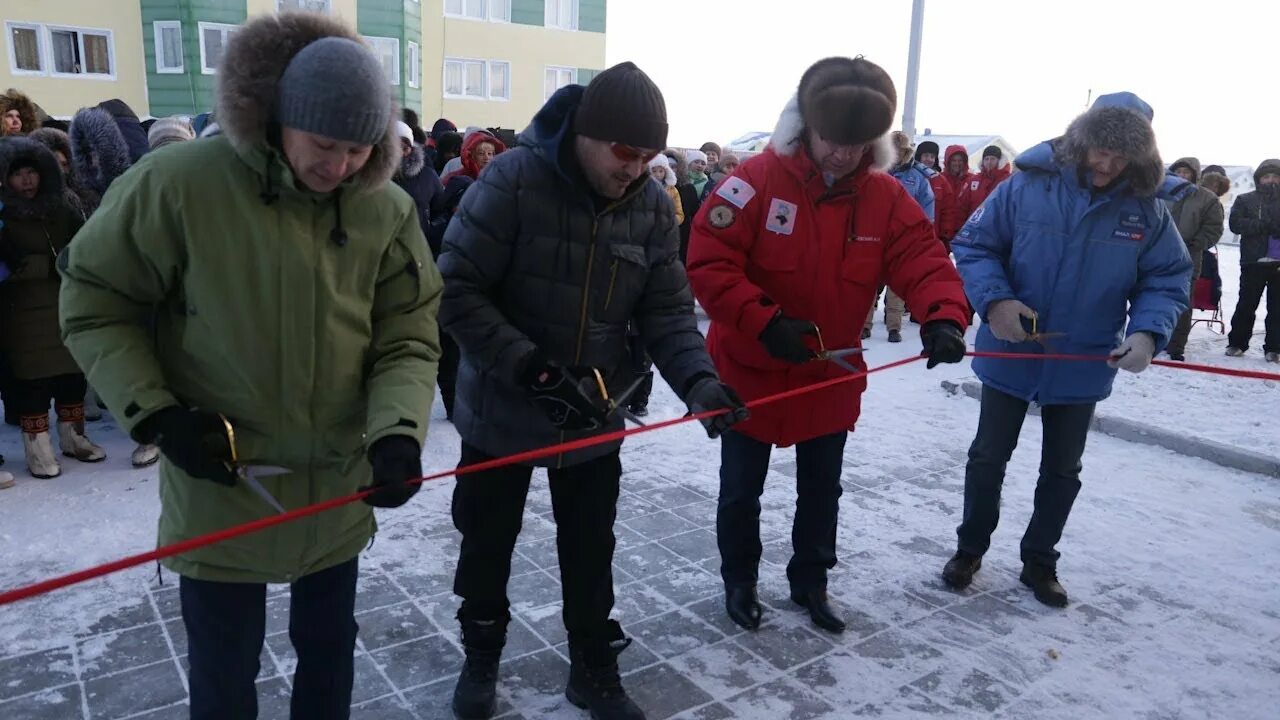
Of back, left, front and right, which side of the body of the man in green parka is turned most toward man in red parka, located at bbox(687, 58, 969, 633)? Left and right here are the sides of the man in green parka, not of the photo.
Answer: left

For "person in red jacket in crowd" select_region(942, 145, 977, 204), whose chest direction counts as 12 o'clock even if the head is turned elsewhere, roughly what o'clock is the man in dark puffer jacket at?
The man in dark puffer jacket is roughly at 12 o'clock from the person in red jacket in crowd.

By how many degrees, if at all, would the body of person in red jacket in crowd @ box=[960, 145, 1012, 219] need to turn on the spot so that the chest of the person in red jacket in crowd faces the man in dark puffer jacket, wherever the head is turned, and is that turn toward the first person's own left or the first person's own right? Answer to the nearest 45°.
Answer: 0° — they already face them

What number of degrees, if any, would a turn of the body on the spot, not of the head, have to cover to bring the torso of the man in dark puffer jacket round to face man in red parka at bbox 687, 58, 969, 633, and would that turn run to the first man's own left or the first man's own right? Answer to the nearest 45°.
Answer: approximately 90° to the first man's own left

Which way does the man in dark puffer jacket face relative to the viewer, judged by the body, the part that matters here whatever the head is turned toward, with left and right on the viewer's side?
facing the viewer and to the right of the viewer

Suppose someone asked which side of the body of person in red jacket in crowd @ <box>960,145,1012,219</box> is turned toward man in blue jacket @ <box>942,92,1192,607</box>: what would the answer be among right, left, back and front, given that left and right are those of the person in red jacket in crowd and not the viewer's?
front

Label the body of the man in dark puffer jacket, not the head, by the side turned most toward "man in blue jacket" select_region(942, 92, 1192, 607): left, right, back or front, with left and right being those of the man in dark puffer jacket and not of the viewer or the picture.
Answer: left

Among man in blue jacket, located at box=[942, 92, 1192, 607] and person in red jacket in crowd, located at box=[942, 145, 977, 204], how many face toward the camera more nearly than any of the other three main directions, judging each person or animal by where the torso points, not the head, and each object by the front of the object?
2

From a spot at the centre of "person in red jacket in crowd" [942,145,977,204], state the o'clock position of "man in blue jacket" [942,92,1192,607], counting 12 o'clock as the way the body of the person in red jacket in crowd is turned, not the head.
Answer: The man in blue jacket is roughly at 12 o'clock from the person in red jacket in crowd.

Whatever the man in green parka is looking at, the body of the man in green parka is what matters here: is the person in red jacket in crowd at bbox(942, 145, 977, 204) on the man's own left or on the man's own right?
on the man's own left

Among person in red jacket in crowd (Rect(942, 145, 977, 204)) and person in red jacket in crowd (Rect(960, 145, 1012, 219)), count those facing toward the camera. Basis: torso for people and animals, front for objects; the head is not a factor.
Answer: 2

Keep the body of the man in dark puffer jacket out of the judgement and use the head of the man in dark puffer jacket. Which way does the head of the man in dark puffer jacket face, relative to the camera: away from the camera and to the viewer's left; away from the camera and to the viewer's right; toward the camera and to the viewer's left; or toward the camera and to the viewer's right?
toward the camera and to the viewer's right
